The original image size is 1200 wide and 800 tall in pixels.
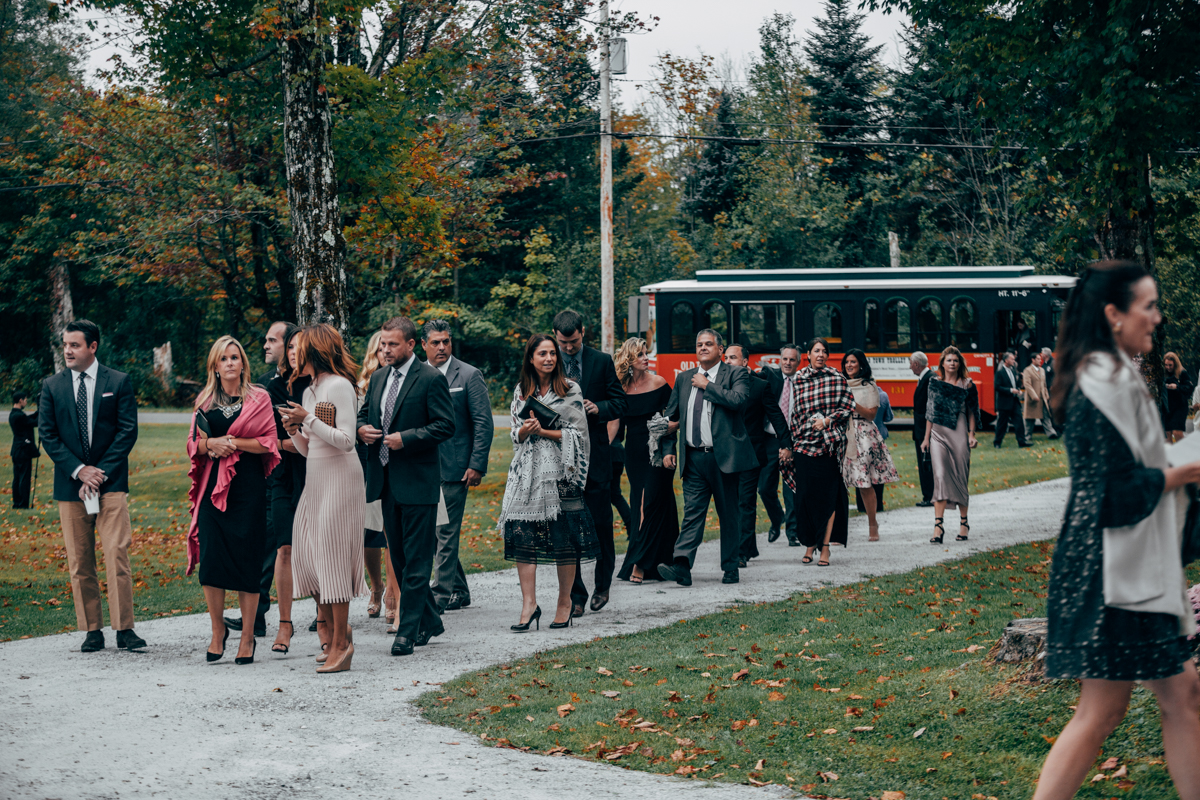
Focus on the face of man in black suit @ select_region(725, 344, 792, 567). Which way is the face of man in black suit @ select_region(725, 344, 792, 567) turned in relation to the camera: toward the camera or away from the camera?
toward the camera

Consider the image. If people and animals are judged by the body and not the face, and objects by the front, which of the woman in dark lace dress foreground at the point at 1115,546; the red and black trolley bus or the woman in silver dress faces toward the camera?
the woman in silver dress

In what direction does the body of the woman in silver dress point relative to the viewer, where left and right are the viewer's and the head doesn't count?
facing the viewer

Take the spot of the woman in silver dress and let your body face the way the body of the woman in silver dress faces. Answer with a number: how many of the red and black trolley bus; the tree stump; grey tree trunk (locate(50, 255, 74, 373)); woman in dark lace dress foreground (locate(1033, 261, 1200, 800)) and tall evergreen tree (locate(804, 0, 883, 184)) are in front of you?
2

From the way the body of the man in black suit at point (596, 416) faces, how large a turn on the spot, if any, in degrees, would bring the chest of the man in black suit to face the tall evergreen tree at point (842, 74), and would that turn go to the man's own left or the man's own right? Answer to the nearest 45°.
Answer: approximately 135° to the man's own right

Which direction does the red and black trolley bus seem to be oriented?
to the viewer's right

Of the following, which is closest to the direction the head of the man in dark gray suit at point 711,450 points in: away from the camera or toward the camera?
toward the camera

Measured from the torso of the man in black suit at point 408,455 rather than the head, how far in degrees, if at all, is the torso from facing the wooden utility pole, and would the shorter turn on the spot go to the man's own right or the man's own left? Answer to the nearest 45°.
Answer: approximately 135° to the man's own right

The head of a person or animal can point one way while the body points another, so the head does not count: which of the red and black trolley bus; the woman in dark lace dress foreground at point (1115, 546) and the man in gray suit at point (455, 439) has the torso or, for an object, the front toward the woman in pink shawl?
the man in gray suit

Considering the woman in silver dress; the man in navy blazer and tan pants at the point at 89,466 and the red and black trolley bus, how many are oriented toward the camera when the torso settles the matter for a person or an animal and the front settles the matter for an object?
2

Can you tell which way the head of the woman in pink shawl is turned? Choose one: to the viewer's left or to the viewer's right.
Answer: to the viewer's right

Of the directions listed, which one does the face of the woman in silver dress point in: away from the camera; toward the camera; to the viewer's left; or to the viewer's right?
toward the camera

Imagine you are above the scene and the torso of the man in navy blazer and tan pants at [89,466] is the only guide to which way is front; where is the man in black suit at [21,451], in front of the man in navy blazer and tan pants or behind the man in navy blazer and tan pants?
behind

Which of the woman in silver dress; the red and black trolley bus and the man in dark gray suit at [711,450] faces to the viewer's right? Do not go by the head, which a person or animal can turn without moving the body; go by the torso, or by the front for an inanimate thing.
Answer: the red and black trolley bus
